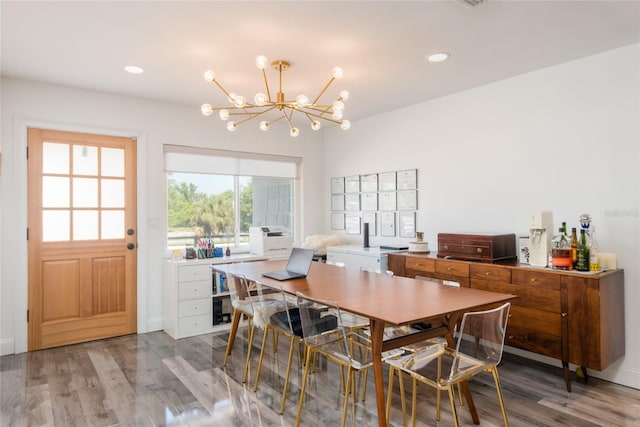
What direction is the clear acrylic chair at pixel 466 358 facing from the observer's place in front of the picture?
facing away from the viewer and to the left of the viewer

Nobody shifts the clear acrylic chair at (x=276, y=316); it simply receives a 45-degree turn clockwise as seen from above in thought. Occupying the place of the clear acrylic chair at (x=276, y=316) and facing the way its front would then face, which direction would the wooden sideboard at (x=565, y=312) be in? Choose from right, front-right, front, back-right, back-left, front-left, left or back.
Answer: front

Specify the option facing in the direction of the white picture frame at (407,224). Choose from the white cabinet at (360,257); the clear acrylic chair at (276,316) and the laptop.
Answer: the clear acrylic chair

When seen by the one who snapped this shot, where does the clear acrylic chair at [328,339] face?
facing away from the viewer and to the right of the viewer

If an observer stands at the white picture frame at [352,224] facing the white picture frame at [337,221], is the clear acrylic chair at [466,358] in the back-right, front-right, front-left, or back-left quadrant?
back-left

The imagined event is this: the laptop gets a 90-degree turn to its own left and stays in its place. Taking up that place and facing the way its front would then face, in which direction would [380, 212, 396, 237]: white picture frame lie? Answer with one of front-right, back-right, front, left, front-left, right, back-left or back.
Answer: left

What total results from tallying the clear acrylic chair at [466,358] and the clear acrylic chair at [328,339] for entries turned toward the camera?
0

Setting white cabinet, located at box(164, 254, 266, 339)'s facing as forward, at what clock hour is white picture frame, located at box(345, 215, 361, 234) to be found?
The white picture frame is roughly at 10 o'clock from the white cabinet.

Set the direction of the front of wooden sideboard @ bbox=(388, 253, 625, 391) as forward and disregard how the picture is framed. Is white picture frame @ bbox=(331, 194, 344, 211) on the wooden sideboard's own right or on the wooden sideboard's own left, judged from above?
on the wooden sideboard's own right

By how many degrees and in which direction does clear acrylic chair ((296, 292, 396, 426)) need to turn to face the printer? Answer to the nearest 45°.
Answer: approximately 45° to its left

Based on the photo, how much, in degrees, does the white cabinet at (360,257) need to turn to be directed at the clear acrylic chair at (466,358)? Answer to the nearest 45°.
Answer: approximately 45° to its left

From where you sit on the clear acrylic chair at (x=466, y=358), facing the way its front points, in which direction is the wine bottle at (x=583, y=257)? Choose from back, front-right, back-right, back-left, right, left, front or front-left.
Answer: right

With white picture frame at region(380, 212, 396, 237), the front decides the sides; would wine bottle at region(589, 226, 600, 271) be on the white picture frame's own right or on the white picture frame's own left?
on the white picture frame's own left
